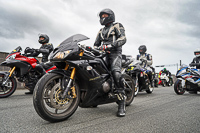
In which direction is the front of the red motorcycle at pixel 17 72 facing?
to the viewer's left

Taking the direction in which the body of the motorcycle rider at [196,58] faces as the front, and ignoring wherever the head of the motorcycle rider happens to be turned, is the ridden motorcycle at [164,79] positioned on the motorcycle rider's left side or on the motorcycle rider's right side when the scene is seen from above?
on the motorcycle rider's right side

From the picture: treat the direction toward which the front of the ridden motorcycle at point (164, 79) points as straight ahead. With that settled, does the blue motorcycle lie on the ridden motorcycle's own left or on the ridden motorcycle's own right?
on the ridden motorcycle's own left

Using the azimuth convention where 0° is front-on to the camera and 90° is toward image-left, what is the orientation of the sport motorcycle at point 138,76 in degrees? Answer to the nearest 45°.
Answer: approximately 45°

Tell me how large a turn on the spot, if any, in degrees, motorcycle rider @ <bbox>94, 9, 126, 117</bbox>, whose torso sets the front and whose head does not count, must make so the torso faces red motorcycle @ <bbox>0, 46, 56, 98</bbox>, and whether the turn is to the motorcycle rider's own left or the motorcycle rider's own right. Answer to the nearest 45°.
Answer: approximately 90° to the motorcycle rider's own right

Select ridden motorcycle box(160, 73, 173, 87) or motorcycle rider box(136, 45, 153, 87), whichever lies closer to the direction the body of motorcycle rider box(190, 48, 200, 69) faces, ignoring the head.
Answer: the motorcycle rider

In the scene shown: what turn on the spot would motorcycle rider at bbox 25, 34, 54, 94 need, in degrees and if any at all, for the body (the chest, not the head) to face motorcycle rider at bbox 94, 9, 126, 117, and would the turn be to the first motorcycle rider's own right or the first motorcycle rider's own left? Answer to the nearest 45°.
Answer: approximately 90° to the first motorcycle rider's own left
